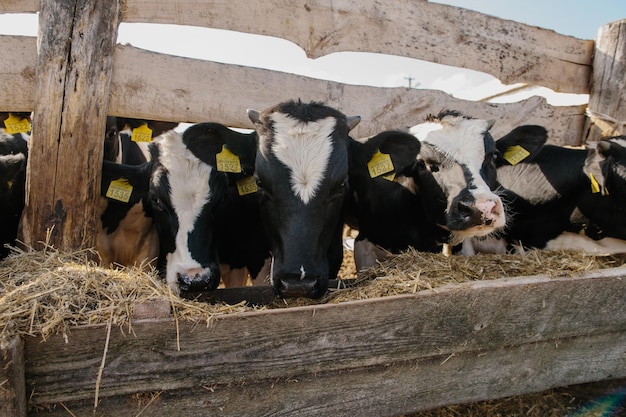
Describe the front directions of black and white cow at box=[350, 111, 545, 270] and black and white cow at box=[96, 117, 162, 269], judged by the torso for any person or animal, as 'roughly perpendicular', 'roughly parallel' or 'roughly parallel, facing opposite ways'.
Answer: roughly parallel

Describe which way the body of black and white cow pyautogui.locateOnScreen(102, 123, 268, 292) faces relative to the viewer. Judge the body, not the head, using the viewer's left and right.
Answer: facing the viewer

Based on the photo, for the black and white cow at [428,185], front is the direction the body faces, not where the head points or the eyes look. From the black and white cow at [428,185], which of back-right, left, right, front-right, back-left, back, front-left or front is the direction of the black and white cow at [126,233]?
back-right

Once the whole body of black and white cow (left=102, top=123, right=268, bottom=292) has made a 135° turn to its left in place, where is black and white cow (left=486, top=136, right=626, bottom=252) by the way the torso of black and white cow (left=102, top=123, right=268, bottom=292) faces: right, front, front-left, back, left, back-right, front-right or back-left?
front-right

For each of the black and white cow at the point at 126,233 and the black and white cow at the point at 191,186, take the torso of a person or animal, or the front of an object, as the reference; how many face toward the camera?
2

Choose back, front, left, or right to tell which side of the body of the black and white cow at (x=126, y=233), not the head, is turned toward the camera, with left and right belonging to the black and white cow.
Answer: front

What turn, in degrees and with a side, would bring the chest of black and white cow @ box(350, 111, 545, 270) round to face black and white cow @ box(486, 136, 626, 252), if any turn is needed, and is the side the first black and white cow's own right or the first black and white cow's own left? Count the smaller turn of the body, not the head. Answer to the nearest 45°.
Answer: approximately 90° to the first black and white cow's own left

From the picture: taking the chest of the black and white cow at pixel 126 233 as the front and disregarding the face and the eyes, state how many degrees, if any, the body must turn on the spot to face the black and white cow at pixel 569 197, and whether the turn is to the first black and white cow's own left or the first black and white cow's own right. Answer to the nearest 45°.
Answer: approximately 90° to the first black and white cow's own left

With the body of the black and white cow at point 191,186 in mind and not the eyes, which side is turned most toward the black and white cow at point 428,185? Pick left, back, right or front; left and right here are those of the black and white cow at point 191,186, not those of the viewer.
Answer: left

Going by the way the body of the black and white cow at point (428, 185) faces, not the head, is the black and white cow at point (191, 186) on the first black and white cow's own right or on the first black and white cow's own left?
on the first black and white cow's own right

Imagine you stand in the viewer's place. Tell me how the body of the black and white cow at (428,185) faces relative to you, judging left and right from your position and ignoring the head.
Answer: facing the viewer and to the right of the viewer

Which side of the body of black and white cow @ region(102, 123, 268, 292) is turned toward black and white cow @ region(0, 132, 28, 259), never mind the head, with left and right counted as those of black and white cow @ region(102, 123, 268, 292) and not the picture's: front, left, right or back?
right
